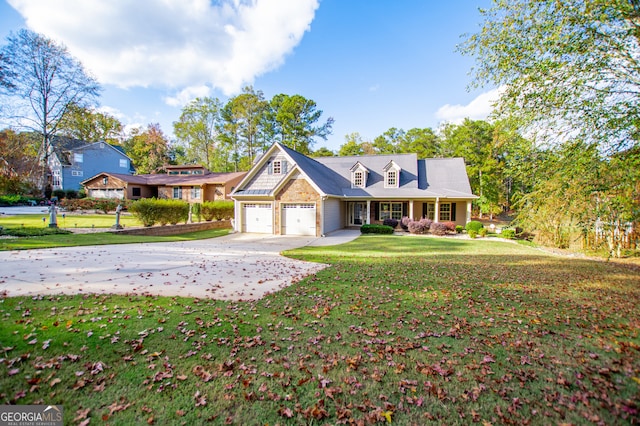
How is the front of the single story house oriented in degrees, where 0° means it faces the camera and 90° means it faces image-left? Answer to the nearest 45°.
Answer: approximately 0°

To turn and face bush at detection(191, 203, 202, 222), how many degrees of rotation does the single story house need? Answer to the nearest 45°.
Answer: approximately 90° to its right

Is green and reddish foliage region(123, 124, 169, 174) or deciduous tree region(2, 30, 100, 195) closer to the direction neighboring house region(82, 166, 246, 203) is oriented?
the deciduous tree

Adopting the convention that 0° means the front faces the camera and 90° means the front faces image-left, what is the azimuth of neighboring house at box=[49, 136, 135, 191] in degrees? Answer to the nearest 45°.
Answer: approximately 45°

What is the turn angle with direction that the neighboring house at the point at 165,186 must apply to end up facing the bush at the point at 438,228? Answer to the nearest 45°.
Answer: approximately 45° to its left

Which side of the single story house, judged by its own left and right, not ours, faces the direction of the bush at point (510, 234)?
left

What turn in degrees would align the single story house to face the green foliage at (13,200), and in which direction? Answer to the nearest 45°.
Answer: approximately 90° to its right

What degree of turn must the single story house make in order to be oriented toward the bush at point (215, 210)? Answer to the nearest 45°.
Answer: approximately 90° to its right

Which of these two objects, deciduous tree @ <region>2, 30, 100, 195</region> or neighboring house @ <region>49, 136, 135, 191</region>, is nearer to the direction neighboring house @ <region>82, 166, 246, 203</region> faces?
the deciduous tree

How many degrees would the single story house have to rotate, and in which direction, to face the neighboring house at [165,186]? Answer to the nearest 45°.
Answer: approximately 135° to its right

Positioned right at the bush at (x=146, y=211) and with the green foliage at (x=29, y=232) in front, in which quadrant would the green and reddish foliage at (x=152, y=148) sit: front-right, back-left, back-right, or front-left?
back-right

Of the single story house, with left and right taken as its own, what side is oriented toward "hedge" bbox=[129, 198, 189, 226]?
right

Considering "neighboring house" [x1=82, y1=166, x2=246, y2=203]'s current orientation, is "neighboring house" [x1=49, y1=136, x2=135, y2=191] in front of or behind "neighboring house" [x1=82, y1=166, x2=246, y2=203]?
behind

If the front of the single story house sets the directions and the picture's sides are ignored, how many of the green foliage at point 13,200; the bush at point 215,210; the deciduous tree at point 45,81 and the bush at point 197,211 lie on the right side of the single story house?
4

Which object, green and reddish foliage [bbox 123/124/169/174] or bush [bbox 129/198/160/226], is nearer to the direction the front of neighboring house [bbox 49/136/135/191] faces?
the bush
